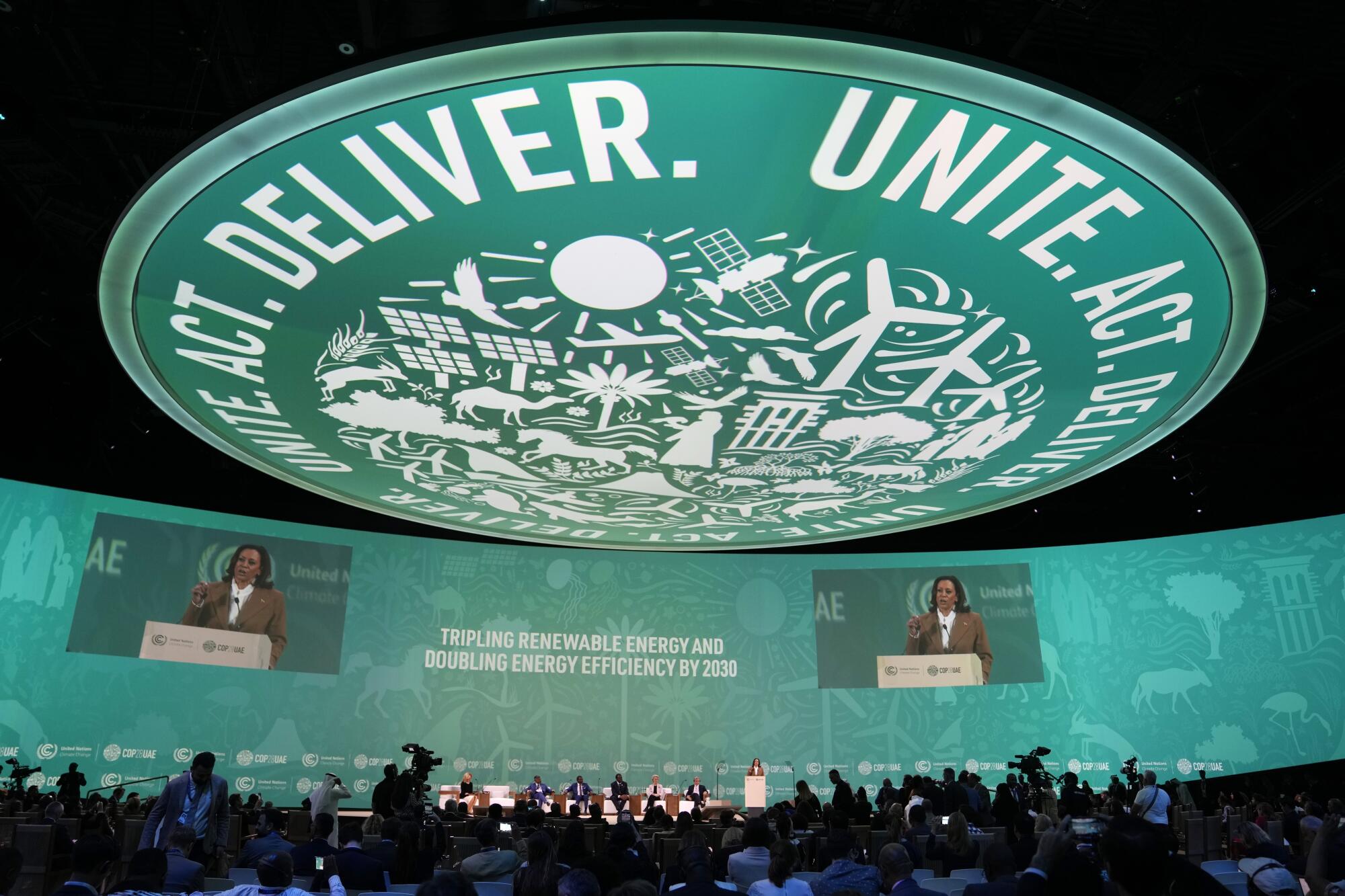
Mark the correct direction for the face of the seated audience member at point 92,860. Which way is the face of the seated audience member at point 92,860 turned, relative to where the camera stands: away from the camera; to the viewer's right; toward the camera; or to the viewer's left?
away from the camera

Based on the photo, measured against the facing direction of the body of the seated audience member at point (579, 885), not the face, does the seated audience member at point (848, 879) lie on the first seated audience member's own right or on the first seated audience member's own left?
on the first seated audience member's own right

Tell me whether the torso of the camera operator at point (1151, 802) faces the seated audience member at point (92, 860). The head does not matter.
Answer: no

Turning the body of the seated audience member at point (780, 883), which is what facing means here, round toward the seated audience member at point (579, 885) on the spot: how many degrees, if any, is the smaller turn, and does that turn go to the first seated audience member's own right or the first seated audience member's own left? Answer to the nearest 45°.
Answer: approximately 135° to the first seated audience member's own left

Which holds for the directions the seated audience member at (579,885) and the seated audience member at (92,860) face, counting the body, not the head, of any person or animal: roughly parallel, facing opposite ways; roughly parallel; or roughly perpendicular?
roughly parallel

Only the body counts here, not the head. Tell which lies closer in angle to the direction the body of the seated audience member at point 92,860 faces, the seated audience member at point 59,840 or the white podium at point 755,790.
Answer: the white podium

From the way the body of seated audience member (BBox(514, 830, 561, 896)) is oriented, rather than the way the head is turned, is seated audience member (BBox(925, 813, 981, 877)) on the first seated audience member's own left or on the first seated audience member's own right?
on the first seated audience member's own right

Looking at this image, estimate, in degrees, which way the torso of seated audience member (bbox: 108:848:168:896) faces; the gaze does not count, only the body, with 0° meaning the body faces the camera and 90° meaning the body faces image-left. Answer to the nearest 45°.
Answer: approximately 225°

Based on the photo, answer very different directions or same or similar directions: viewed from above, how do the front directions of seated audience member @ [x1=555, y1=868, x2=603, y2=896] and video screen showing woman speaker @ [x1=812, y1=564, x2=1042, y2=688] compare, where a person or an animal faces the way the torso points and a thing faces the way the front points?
very different directions

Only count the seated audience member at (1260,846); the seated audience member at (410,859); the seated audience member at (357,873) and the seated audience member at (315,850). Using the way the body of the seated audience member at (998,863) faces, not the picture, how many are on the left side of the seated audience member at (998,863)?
3

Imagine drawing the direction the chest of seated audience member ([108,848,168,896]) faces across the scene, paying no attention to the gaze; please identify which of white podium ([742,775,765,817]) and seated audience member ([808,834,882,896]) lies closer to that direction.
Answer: the white podium

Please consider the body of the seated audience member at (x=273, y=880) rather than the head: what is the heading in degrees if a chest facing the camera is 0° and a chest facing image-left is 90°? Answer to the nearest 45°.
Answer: approximately 180°

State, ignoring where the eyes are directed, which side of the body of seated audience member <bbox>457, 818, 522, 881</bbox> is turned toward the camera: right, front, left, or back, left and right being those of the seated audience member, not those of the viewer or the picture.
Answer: back

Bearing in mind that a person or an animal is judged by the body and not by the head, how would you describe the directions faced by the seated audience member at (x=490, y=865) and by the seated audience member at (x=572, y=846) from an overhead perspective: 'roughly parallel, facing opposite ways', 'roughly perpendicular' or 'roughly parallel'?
roughly parallel

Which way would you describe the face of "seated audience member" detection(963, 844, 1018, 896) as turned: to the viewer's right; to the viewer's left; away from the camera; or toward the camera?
away from the camera

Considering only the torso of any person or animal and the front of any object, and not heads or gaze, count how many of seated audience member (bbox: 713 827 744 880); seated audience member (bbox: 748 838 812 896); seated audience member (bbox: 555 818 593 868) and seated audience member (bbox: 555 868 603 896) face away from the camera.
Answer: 4

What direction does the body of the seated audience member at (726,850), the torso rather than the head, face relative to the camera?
away from the camera

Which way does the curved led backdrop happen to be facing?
toward the camera

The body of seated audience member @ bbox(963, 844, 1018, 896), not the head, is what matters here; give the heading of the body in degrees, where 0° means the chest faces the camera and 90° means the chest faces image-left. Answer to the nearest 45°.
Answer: approximately 180°

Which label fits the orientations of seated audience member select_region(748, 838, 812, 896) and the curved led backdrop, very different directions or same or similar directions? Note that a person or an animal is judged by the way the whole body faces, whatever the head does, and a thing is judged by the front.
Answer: very different directions

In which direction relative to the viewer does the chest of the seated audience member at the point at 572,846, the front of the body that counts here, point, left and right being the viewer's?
facing away from the viewer

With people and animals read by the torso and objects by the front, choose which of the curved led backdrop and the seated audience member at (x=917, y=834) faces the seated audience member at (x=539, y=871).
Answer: the curved led backdrop

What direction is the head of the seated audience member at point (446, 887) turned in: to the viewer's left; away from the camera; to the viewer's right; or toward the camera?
away from the camera
